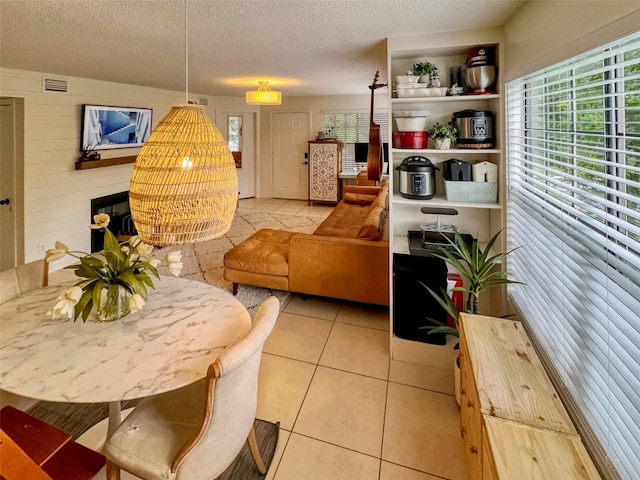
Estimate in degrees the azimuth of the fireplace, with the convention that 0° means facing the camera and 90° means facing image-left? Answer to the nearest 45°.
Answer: approximately 315°

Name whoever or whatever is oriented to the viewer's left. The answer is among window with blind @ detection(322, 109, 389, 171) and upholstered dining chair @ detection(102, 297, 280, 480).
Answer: the upholstered dining chair
